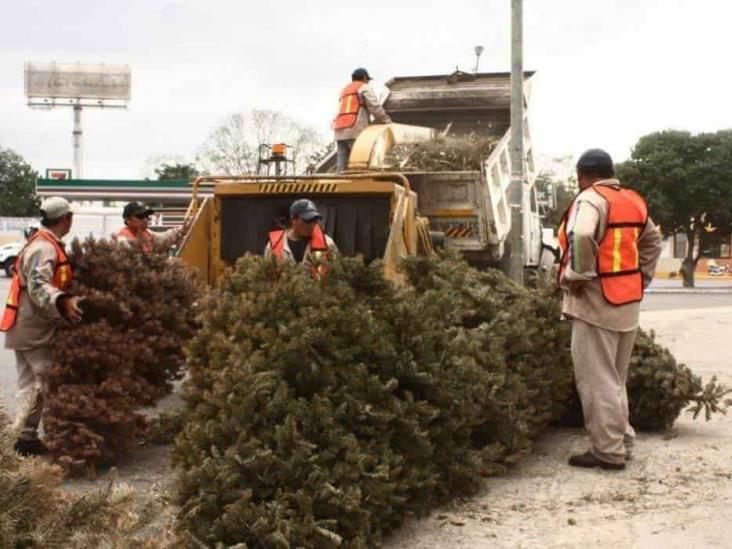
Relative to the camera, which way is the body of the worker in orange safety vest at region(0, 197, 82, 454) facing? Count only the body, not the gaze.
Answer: to the viewer's right

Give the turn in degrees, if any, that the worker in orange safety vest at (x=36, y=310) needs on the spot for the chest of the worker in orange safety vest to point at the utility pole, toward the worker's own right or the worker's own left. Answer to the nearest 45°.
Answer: approximately 45° to the worker's own left

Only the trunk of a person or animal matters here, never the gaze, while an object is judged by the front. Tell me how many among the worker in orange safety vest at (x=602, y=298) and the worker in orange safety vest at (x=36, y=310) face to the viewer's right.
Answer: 1

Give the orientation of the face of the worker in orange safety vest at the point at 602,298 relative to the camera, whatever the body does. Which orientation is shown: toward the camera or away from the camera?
away from the camera

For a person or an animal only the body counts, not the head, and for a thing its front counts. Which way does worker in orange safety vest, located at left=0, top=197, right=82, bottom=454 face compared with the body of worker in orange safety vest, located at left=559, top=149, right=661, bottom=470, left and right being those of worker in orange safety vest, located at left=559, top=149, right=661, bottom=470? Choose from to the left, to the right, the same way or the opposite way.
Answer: to the right

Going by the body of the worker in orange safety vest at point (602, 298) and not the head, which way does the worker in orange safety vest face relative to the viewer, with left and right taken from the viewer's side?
facing away from the viewer and to the left of the viewer

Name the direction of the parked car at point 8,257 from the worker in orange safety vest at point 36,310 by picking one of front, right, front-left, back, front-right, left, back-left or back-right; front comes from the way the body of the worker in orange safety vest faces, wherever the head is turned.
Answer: left

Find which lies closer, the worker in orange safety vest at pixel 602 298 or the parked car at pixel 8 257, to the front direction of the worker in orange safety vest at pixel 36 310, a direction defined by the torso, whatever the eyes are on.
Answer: the worker in orange safety vest

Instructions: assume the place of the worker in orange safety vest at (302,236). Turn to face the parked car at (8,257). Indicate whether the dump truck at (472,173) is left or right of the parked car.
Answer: right
